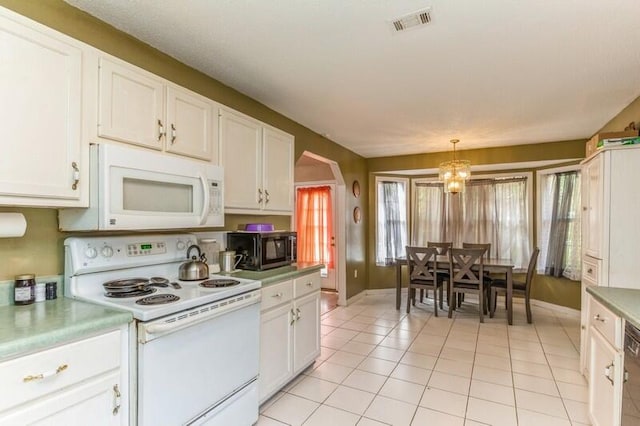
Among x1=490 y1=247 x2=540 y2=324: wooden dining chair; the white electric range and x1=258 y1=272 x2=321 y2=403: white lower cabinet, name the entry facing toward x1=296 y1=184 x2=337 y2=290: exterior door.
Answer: the wooden dining chair

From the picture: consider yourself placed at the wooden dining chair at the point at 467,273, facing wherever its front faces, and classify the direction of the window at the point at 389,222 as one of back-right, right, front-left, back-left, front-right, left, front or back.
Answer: front-left

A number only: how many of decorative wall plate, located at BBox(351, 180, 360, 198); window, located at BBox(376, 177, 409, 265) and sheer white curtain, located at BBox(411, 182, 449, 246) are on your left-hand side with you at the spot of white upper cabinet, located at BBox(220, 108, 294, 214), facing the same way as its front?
3

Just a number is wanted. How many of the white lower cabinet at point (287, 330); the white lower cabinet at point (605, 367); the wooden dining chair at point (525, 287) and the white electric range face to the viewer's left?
2

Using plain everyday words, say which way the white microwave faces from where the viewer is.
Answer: facing the viewer and to the right of the viewer

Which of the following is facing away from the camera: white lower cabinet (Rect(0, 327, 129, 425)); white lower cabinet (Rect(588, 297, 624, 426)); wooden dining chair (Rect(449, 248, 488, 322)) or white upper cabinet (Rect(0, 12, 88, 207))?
the wooden dining chair

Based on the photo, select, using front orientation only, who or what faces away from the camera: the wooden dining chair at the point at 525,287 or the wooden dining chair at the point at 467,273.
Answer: the wooden dining chair at the point at 467,273

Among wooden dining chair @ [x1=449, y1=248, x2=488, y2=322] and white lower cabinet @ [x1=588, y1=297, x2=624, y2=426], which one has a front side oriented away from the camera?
the wooden dining chair

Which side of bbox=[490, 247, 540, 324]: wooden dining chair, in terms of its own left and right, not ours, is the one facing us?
left

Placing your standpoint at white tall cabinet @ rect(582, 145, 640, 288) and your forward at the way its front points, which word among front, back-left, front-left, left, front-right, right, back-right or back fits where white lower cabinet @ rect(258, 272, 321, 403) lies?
front-left

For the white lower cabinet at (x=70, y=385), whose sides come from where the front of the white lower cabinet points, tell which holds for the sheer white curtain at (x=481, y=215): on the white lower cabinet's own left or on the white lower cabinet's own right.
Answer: on the white lower cabinet's own left

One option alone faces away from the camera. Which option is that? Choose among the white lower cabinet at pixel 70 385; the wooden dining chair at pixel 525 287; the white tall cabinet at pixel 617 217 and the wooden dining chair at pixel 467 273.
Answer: the wooden dining chair at pixel 467 273

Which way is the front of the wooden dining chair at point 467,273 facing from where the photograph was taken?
facing away from the viewer
